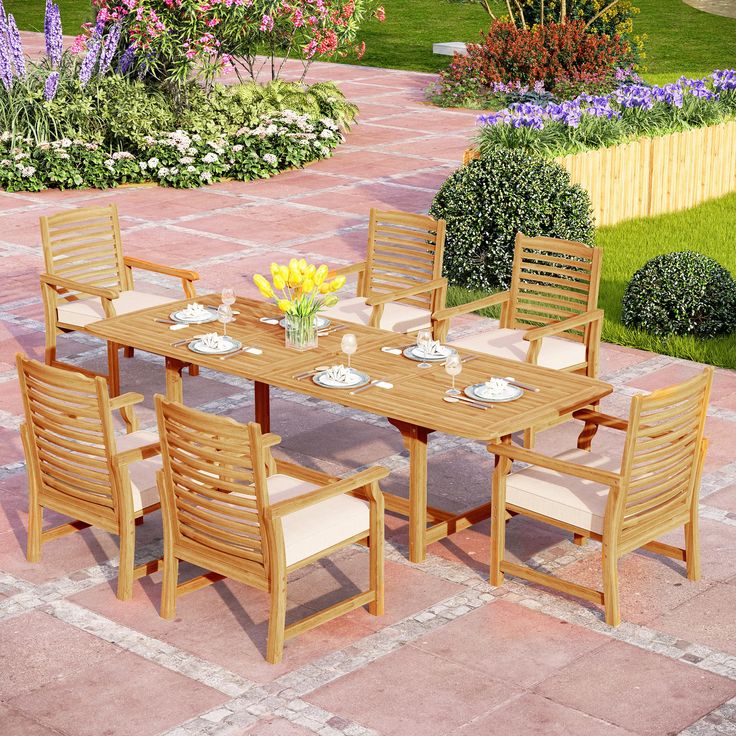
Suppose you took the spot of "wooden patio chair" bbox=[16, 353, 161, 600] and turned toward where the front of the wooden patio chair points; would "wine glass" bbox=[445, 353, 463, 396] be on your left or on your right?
on your right

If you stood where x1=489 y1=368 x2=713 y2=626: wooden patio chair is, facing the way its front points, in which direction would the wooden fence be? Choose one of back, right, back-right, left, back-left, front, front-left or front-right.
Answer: front-right

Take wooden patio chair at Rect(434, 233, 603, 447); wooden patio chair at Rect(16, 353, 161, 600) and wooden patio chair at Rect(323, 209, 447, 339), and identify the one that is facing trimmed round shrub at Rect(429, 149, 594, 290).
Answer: wooden patio chair at Rect(16, 353, 161, 600)

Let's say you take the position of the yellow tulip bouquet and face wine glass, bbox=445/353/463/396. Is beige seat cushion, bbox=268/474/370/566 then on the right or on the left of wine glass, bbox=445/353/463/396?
right

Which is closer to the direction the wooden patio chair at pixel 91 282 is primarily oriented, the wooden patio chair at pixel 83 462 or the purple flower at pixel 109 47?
the wooden patio chair

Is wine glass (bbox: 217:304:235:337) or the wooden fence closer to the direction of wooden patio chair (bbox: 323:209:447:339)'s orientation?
the wine glass

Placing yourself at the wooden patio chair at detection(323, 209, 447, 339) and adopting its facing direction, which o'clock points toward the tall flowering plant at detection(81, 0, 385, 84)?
The tall flowering plant is roughly at 4 o'clock from the wooden patio chair.

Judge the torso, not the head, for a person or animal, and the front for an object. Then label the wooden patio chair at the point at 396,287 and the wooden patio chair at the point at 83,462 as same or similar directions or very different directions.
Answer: very different directions

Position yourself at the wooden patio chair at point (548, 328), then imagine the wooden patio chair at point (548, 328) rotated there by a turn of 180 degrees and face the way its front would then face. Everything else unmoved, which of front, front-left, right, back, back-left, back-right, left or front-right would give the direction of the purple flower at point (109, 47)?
left

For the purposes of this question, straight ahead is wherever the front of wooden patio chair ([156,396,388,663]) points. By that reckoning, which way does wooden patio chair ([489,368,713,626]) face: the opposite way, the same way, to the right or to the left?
to the left

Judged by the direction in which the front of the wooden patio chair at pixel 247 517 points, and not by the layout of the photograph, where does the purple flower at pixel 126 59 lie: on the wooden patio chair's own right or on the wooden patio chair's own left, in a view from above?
on the wooden patio chair's own left
